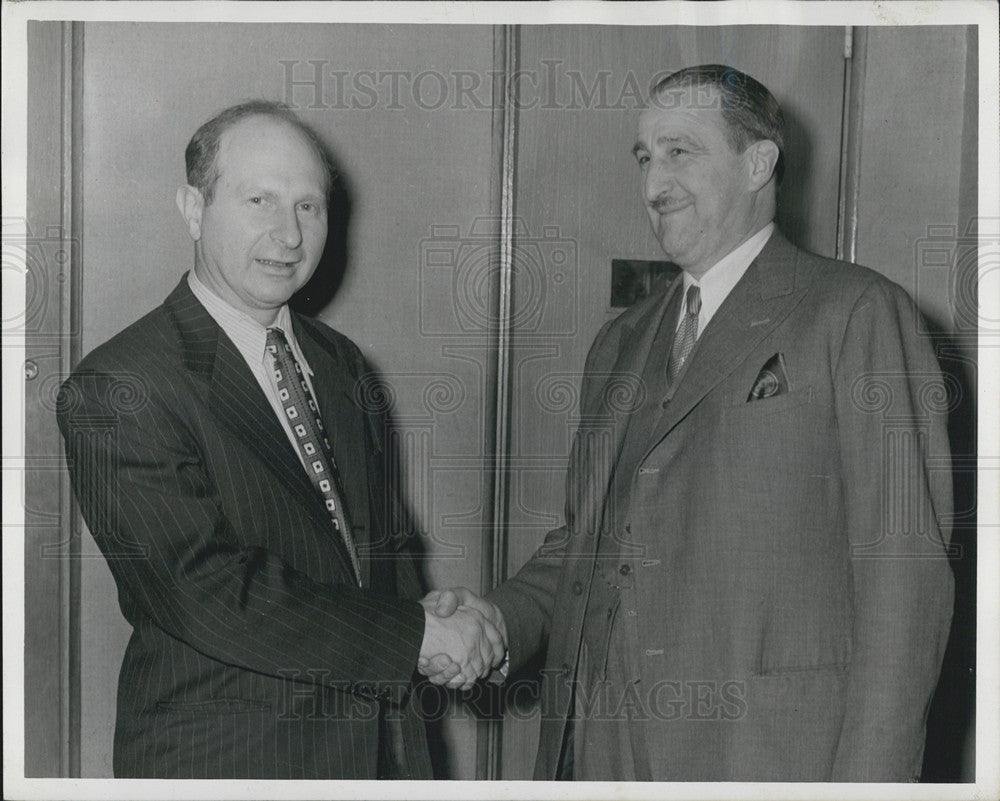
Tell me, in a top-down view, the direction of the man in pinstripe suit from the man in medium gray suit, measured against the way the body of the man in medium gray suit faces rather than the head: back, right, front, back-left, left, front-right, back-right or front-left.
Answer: front-right

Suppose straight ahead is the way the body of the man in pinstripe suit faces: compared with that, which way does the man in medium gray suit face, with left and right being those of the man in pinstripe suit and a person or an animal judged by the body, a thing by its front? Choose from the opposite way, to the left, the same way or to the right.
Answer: to the right

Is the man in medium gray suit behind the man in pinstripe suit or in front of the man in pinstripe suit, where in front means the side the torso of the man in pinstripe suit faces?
in front

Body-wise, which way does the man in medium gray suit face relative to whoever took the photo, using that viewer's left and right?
facing the viewer and to the left of the viewer

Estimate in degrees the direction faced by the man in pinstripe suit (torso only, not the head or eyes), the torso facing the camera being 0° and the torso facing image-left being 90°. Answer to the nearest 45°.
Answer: approximately 315°

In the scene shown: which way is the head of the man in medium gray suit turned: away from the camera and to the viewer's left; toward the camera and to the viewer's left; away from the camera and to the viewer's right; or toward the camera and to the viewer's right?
toward the camera and to the viewer's left
